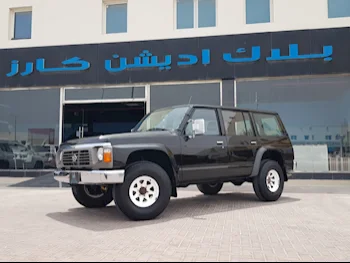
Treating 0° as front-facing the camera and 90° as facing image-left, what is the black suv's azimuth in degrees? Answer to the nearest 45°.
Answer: approximately 45°
